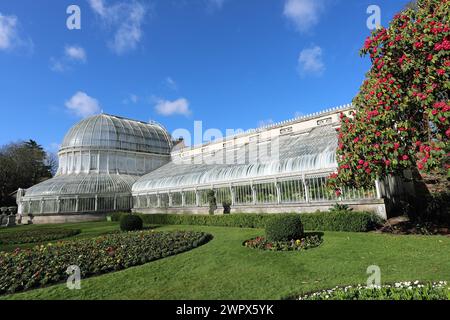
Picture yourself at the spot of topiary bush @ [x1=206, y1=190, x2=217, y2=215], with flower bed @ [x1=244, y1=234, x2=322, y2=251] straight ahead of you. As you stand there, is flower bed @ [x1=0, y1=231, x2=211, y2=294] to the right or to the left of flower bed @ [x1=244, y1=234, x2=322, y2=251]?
right

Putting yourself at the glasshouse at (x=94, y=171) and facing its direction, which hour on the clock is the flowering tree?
The flowering tree is roughly at 10 o'clock from the glasshouse.

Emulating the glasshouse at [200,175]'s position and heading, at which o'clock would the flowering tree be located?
The flowering tree is roughly at 10 o'clock from the glasshouse.

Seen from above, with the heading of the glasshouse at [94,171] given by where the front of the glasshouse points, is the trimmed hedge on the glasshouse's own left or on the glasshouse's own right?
on the glasshouse's own left

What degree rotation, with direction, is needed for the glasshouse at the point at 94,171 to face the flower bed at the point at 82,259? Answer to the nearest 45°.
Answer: approximately 45° to its left

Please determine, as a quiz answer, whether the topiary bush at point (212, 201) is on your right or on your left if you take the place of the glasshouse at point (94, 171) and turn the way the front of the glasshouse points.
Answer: on your left

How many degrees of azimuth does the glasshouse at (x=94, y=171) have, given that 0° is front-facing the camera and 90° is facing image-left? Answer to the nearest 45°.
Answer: approximately 45°

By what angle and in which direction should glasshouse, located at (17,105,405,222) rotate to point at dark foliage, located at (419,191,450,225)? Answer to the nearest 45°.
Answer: approximately 90° to its left

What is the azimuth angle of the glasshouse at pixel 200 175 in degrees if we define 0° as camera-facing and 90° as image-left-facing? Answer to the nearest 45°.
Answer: approximately 45°

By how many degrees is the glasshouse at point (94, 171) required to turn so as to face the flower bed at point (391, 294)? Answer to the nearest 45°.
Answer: approximately 45° to its left

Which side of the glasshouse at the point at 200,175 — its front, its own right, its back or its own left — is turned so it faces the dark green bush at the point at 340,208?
left
